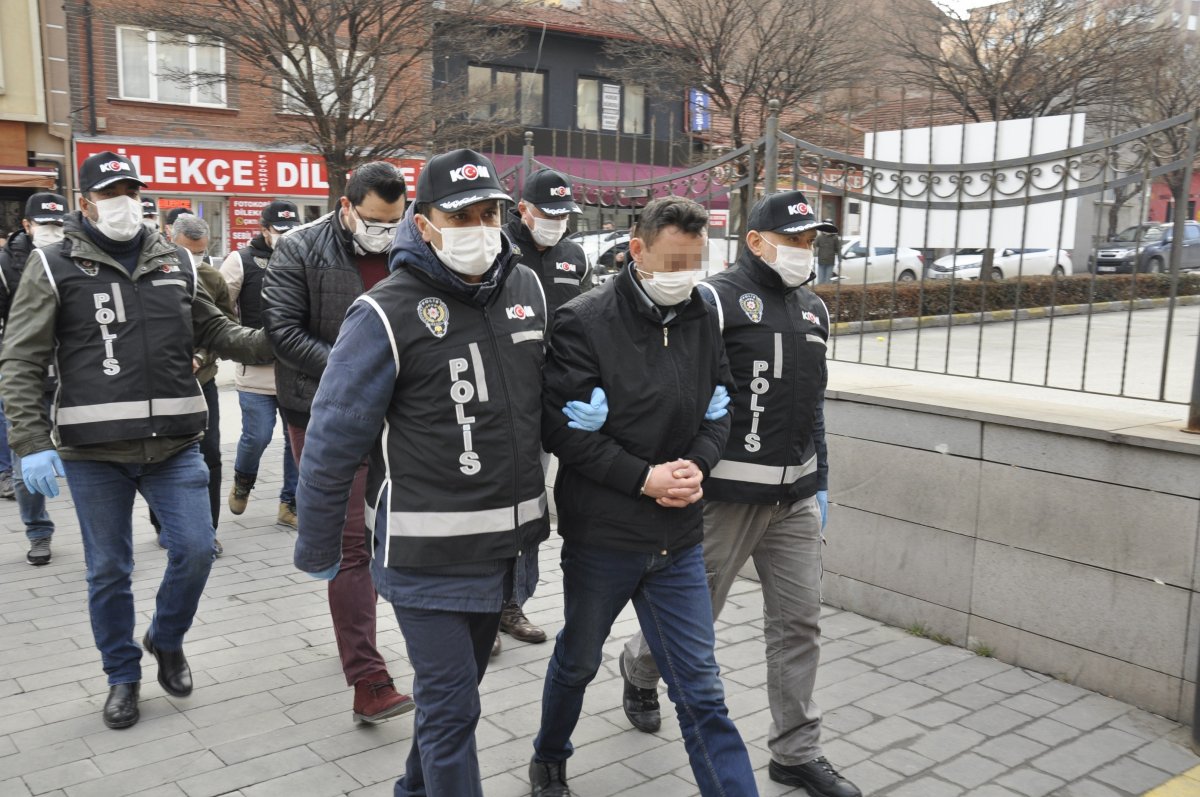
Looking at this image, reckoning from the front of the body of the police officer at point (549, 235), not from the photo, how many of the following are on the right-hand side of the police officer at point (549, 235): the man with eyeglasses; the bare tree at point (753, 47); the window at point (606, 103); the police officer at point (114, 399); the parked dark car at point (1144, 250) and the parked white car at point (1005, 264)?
2

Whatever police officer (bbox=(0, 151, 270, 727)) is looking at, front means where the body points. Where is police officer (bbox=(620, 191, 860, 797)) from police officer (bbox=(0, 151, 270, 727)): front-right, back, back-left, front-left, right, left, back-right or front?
front-left

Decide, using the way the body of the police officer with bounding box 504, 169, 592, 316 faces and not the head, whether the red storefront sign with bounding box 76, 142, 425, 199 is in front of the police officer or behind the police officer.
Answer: behind

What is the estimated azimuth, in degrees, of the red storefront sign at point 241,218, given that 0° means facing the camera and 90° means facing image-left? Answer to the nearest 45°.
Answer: approximately 0°

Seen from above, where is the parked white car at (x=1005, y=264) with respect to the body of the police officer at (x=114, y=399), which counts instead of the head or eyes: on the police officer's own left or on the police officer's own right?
on the police officer's own left

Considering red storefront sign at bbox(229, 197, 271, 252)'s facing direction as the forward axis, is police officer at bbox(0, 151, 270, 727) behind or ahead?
ahead

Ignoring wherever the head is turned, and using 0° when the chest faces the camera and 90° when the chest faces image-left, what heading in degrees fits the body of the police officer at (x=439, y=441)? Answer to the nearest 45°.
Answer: approximately 315°

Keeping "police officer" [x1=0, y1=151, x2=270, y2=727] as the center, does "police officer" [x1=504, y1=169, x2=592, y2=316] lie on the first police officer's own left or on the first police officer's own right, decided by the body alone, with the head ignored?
on the first police officer's own left

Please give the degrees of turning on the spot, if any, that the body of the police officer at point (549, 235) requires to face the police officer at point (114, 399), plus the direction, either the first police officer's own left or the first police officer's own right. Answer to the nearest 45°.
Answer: approximately 90° to the first police officer's own right

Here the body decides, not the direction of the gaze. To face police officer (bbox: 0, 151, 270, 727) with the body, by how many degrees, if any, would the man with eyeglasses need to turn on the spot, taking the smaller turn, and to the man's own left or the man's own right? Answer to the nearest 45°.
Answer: approximately 135° to the man's own right

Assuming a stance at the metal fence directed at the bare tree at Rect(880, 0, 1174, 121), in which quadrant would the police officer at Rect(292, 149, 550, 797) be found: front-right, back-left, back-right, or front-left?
back-left

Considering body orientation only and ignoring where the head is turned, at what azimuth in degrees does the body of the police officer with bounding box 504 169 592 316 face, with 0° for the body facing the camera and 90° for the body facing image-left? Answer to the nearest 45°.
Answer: approximately 315°
